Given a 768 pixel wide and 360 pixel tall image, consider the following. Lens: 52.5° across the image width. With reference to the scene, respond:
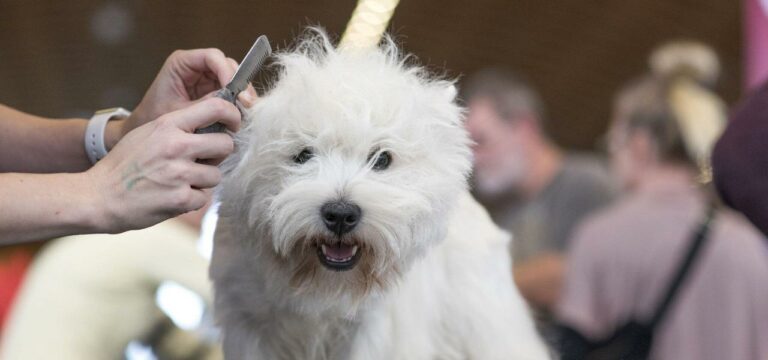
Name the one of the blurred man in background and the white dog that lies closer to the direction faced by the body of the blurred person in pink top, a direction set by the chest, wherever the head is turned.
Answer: the blurred man in background

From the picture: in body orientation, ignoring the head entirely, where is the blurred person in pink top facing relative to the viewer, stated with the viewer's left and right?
facing away from the viewer and to the left of the viewer

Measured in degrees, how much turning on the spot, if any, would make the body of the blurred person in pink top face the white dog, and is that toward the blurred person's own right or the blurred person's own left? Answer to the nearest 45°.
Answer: approximately 135° to the blurred person's own left
